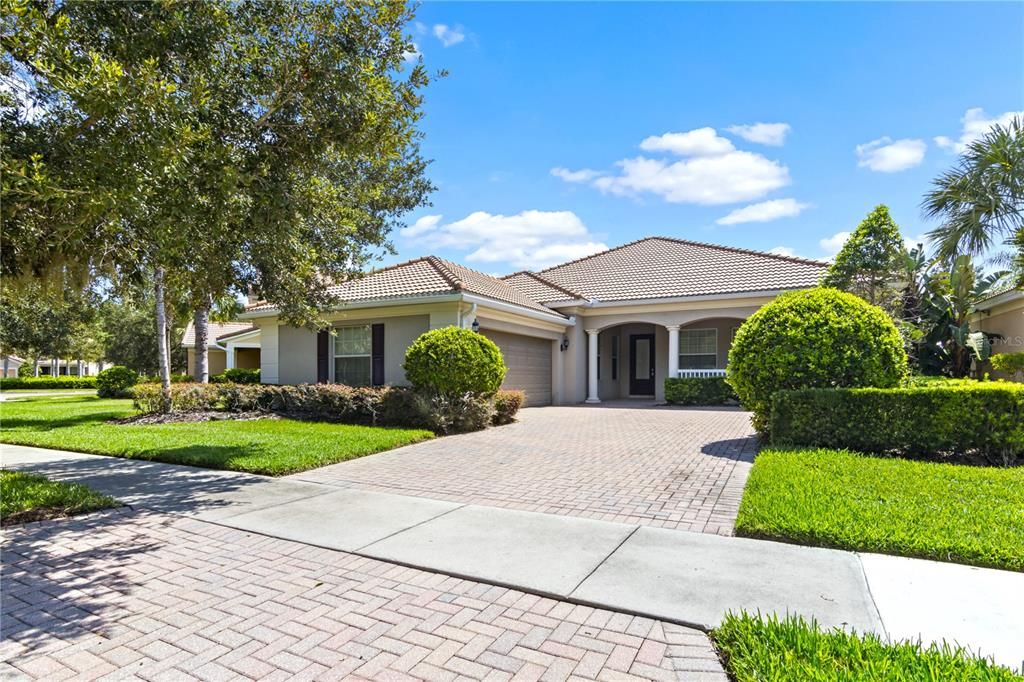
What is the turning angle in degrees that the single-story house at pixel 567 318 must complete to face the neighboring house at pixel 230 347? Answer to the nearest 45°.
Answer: approximately 135° to its right

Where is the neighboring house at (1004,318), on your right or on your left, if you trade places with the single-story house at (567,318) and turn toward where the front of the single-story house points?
on your left

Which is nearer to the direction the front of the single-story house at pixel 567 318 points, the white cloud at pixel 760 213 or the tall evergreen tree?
the tall evergreen tree

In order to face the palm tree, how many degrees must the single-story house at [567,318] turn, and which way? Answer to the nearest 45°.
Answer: approximately 45° to its left

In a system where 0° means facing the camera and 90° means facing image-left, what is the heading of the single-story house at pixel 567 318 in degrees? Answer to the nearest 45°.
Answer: approximately 0°

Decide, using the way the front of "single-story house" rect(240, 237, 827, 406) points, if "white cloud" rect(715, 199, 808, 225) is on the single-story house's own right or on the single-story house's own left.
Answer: on the single-story house's own left
